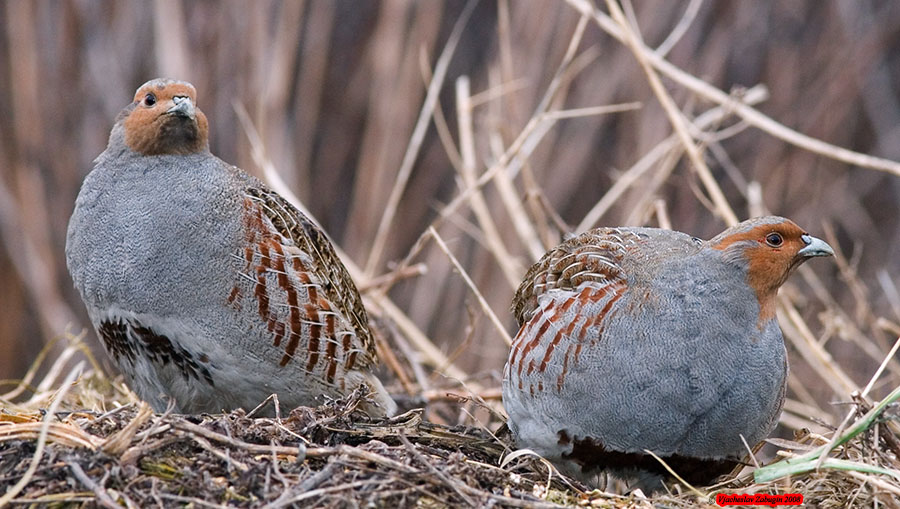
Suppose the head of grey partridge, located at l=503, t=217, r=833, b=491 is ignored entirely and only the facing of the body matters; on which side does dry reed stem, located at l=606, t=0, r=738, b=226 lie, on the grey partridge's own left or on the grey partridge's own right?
on the grey partridge's own left

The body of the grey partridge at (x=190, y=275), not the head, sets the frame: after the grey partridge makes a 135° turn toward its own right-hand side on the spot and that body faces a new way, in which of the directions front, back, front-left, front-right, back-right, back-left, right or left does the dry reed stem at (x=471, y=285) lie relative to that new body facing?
right

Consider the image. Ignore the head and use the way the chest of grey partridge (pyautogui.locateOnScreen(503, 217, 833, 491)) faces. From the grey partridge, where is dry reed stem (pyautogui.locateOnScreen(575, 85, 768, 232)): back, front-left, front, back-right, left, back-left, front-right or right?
back-left

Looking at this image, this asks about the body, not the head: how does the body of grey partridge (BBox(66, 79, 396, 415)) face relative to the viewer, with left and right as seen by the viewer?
facing the viewer and to the left of the viewer

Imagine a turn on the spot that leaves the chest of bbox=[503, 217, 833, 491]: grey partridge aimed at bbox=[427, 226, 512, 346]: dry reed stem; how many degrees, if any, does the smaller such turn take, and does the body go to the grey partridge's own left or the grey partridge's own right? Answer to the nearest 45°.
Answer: approximately 180°

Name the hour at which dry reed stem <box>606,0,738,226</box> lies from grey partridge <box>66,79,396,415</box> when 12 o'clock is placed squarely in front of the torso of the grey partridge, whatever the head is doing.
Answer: The dry reed stem is roughly at 7 o'clock from the grey partridge.

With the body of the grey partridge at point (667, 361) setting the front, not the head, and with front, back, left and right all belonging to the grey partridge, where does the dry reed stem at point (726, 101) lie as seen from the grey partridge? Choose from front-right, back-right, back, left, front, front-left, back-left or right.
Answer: back-left

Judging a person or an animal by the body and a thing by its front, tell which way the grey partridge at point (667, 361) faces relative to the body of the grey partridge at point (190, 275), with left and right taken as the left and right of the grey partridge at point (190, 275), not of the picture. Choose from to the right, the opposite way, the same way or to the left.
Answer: to the left

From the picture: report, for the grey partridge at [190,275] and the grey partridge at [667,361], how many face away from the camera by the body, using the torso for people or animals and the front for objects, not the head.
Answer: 0

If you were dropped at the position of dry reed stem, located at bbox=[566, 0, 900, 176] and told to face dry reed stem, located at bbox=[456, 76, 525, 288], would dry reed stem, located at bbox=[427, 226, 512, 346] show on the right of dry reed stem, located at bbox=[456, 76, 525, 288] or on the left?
left

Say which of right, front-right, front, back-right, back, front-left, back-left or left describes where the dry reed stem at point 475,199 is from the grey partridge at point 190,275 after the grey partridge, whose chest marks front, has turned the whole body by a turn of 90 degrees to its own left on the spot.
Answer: left

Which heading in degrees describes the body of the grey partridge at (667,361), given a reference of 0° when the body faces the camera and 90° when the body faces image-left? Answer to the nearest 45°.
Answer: approximately 315°

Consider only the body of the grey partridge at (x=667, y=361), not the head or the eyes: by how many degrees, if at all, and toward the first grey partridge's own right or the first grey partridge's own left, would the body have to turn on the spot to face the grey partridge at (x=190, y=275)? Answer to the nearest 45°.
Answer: approximately 135° to the first grey partridge's own right
